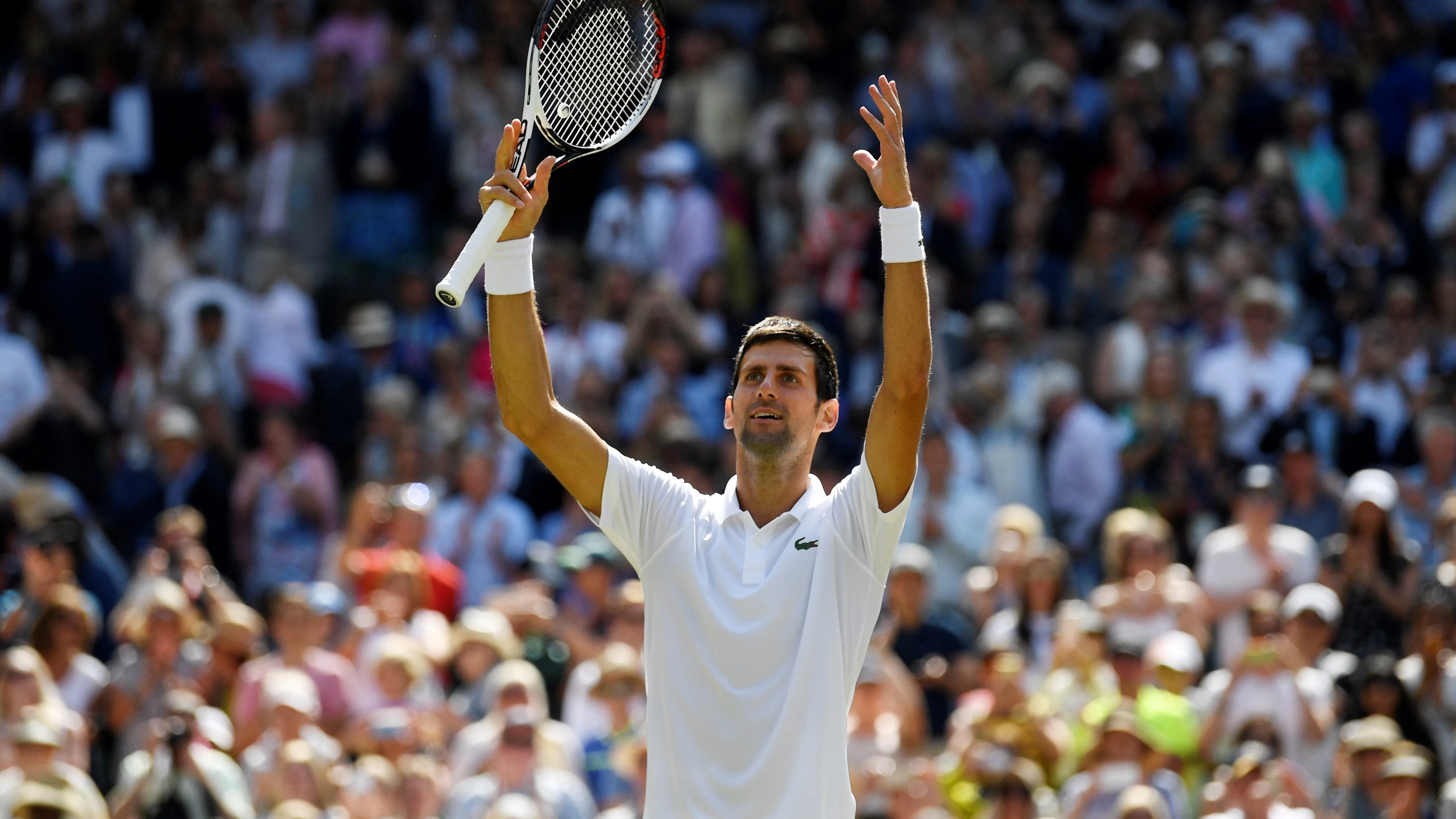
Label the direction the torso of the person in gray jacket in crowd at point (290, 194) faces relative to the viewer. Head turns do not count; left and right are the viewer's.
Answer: facing the viewer and to the left of the viewer

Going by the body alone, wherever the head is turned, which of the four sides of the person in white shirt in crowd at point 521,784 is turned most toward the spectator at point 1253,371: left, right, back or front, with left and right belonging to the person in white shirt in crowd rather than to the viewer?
back

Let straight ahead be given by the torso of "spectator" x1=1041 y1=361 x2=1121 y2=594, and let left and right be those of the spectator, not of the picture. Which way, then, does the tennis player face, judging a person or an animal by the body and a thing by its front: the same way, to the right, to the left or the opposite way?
to the left

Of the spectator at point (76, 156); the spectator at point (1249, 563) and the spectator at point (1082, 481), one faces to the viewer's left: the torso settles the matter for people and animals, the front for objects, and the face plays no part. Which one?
the spectator at point (1082, 481)

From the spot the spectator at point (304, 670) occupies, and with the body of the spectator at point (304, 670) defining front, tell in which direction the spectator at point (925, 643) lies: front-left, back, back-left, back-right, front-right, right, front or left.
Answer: left

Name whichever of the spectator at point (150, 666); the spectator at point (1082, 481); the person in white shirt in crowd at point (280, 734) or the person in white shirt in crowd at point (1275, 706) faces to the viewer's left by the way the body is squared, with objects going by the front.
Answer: the spectator at point (1082, 481)
